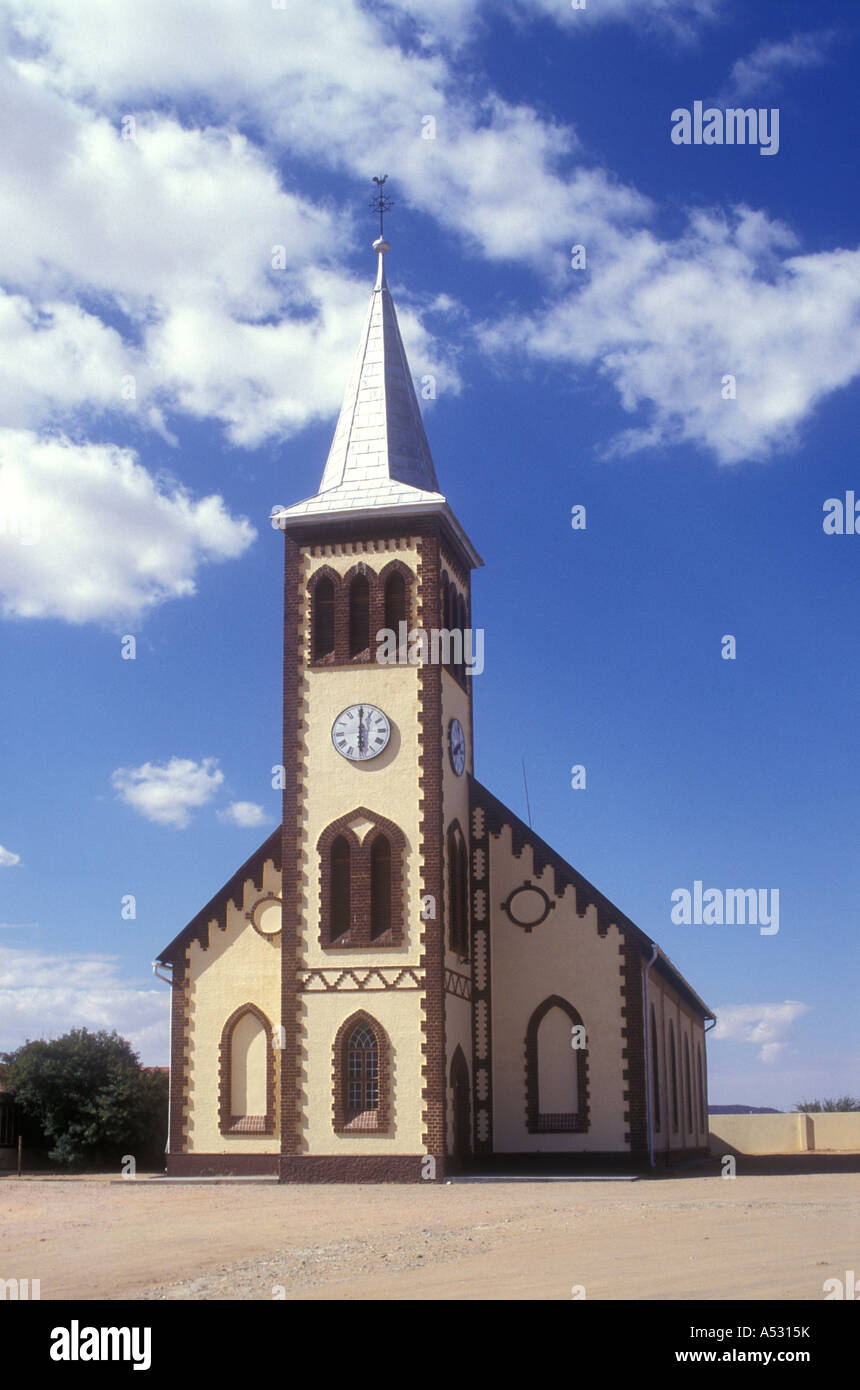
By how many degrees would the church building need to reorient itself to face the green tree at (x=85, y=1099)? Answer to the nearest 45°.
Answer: approximately 135° to its right

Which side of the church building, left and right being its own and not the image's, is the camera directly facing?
front
